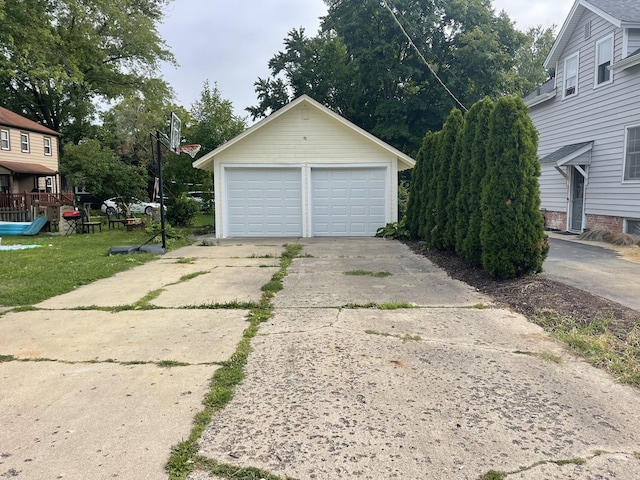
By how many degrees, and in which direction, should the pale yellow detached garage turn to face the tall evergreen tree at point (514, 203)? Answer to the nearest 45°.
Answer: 0° — it already faces it

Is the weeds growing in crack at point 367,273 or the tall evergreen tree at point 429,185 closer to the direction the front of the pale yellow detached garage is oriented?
the weeds growing in crack

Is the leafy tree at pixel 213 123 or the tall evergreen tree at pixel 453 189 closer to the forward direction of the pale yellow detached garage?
the tall evergreen tree

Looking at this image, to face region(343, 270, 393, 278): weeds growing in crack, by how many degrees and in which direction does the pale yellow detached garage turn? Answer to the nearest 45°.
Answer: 0° — it already faces it

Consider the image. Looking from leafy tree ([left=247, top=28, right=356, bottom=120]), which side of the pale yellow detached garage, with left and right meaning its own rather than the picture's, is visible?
back

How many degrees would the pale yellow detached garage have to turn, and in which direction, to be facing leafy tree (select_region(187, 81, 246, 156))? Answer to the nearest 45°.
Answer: approximately 135° to its right

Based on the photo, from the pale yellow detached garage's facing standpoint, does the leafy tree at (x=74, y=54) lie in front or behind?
behind

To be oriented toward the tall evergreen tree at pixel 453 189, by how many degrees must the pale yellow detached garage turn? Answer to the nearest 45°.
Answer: approximately 45° to its left

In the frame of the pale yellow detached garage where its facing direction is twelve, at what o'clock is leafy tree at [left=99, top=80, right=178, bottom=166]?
The leafy tree is roughly at 5 o'clock from the pale yellow detached garage.

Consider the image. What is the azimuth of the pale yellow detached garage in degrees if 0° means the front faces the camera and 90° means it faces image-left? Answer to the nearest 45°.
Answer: approximately 0°

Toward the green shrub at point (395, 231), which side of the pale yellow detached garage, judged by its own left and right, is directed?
left

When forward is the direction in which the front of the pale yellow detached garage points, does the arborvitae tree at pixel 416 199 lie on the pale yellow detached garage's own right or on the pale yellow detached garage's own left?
on the pale yellow detached garage's own left
